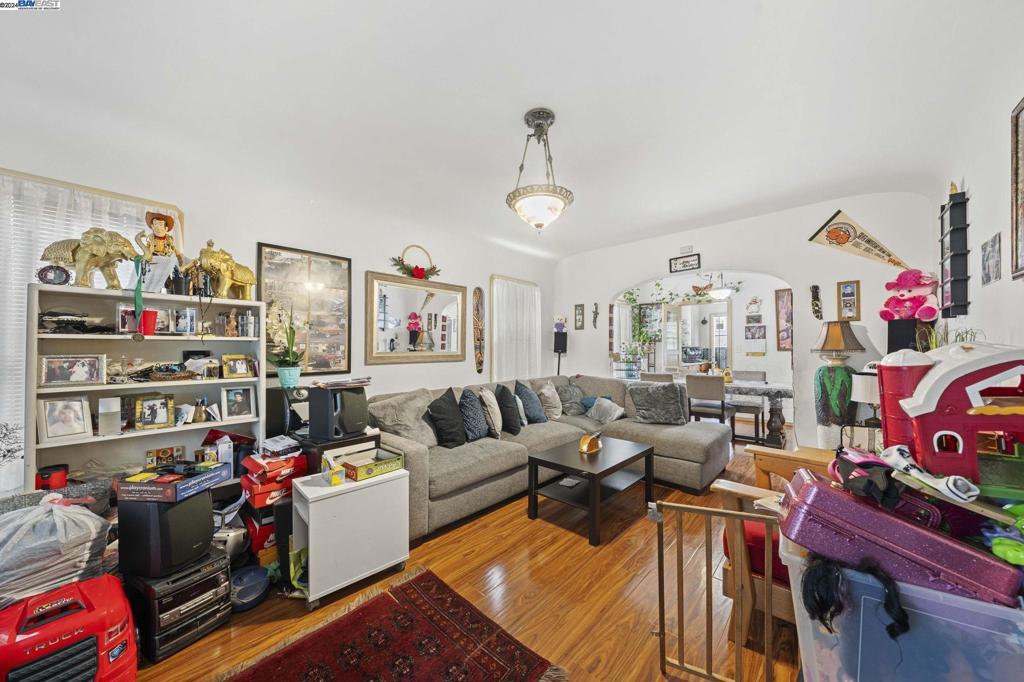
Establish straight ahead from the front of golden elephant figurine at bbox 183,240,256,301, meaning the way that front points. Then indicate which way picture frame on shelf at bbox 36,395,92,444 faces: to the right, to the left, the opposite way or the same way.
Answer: to the left

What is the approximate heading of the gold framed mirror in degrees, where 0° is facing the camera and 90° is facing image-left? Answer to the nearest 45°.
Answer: approximately 315°

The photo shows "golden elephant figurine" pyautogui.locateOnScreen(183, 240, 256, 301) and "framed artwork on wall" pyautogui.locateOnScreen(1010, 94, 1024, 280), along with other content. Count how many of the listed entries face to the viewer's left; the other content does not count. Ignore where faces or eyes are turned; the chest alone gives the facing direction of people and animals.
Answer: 2

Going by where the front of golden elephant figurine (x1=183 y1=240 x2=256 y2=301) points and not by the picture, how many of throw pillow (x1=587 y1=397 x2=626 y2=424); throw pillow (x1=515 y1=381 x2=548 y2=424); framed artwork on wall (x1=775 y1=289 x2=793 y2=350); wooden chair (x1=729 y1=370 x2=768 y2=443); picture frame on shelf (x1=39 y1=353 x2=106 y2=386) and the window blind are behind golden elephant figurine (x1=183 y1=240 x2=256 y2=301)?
4

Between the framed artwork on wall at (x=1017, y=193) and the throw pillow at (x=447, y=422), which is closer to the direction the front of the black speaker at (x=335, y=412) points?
the framed artwork on wall

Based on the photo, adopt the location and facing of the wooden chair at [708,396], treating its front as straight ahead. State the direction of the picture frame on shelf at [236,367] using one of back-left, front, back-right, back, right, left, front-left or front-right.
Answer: back

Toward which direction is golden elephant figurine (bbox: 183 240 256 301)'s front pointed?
to the viewer's left

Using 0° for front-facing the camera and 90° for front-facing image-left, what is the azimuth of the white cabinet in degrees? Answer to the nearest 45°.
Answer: approximately 45°

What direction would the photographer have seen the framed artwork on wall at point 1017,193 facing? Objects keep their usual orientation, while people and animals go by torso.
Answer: facing to the left of the viewer
